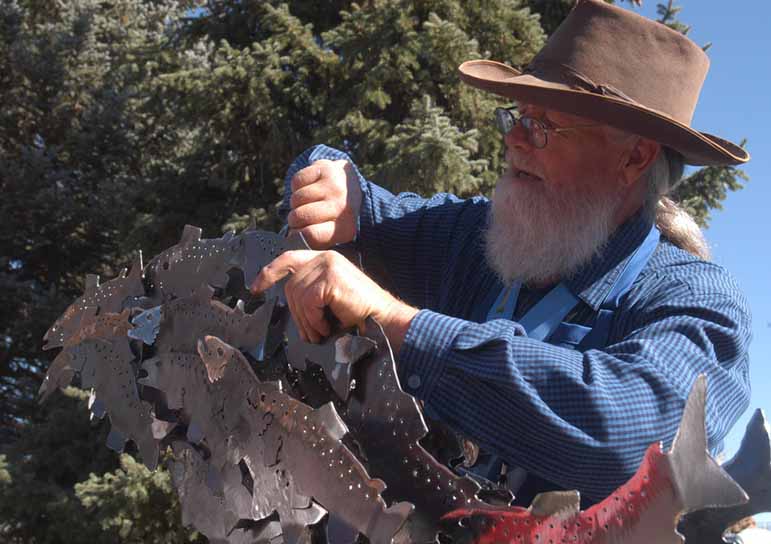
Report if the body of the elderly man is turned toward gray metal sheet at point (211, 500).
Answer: yes

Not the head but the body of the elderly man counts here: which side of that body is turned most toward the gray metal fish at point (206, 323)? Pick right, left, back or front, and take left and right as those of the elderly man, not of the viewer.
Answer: front

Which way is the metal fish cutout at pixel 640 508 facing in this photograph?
to the viewer's left

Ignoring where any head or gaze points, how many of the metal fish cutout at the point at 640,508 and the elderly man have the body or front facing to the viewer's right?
0

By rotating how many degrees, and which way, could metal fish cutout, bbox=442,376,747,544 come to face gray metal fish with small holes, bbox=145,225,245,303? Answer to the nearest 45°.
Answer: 0° — it already faces it

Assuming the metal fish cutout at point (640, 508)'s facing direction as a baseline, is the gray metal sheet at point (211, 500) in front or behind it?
in front

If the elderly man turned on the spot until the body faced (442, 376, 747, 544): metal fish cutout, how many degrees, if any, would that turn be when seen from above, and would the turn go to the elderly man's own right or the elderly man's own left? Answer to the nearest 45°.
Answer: approximately 45° to the elderly man's own left

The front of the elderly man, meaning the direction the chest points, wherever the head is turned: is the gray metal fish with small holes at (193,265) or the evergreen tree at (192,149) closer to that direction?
the gray metal fish with small holes

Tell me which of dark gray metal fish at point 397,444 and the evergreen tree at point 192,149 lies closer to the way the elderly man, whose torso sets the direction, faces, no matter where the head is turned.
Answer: the dark gray metal fish

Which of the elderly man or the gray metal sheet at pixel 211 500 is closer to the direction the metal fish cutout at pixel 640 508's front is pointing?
the gray metal sheet

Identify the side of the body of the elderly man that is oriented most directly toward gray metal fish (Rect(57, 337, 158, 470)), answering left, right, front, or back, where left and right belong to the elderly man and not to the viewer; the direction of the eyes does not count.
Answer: front

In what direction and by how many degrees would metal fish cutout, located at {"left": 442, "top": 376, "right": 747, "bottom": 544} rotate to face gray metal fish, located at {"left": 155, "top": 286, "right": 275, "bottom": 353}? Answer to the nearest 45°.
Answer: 0° — it already faces it

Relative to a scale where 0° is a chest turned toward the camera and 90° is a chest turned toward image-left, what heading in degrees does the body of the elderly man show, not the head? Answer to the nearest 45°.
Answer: approximately 45°
